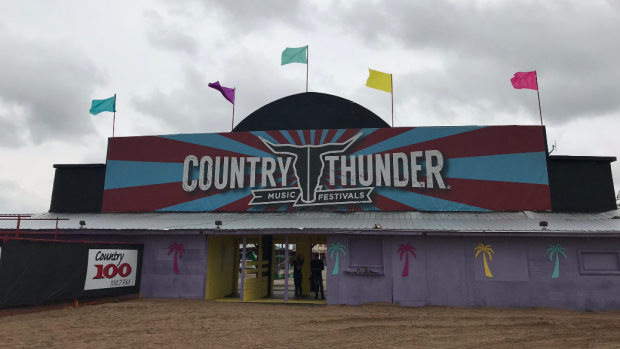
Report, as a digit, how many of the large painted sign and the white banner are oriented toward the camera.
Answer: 2

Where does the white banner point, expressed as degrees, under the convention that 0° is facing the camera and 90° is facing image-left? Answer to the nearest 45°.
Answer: approximately 0°

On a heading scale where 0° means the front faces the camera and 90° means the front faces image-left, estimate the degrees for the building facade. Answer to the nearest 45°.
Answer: approximately 0°

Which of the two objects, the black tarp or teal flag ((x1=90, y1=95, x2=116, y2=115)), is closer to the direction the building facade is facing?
the black tarp

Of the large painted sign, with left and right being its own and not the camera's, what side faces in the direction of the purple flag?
right

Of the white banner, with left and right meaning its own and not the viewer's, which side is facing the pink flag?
left
